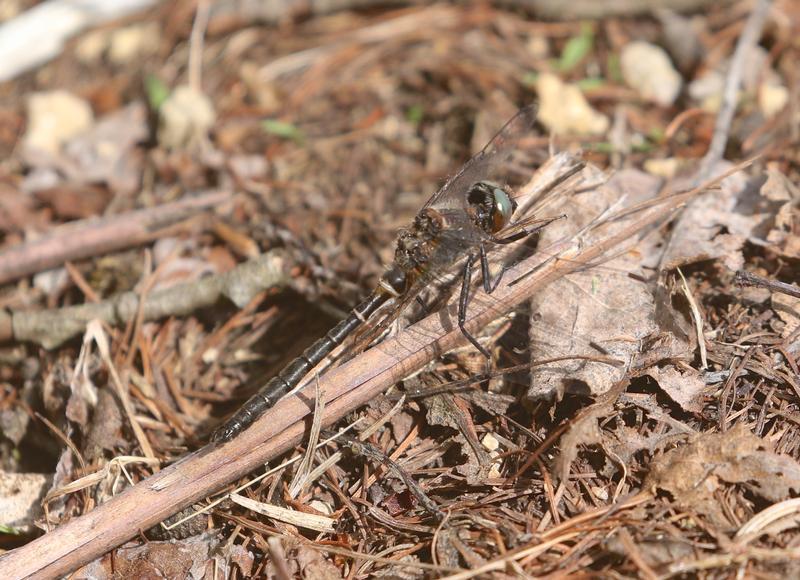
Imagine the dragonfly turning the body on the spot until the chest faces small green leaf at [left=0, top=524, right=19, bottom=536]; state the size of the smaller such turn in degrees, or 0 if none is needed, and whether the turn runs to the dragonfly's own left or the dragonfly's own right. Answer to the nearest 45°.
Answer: approximately 180°

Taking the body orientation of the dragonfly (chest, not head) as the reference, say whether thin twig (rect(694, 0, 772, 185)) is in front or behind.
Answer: in front

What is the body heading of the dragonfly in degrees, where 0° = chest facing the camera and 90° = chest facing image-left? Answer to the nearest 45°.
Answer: approximately 270°

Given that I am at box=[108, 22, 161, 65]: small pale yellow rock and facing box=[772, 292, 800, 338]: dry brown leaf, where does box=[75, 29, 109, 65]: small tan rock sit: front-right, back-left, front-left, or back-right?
back-right

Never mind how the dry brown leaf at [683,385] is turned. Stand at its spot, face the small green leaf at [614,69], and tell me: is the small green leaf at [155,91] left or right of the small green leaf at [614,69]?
left

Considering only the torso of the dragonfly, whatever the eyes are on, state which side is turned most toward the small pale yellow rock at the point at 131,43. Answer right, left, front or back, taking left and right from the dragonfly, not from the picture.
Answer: left

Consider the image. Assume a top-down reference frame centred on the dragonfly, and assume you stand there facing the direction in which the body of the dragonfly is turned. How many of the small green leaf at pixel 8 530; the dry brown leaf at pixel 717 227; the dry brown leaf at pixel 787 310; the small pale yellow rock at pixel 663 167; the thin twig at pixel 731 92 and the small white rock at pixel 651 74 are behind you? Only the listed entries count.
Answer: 1

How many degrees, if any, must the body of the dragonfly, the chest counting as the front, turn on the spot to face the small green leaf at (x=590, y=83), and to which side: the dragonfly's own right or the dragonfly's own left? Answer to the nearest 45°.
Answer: approximately 45° to the dragonfly's own left
